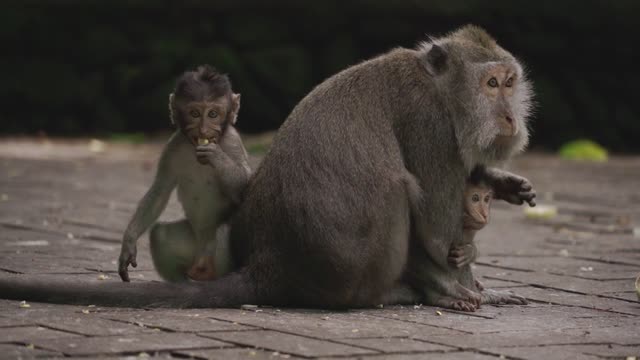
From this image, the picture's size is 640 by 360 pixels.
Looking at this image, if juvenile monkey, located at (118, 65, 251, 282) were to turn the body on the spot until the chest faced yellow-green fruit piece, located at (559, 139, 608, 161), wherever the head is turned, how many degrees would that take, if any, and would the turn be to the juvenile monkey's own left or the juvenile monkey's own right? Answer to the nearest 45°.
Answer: approximately 135° to the juvenile monkey's own left

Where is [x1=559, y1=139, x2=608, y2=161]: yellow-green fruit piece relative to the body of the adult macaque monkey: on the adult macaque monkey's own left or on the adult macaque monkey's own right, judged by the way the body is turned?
on the adult macaque monkey's own left

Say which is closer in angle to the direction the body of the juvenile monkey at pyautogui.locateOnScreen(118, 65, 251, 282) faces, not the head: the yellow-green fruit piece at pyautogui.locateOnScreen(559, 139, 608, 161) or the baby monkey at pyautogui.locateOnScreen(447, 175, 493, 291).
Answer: the baby monkey

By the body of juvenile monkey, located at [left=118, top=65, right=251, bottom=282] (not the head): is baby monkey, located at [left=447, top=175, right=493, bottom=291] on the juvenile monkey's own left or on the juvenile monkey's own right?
on the juvenile monkey's own left

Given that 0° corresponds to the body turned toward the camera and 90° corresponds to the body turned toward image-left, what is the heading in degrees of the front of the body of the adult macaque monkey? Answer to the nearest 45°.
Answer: approximately 270°

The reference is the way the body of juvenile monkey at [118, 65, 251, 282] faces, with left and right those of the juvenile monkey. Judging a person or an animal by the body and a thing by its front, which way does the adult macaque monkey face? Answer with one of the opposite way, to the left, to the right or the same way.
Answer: to the left

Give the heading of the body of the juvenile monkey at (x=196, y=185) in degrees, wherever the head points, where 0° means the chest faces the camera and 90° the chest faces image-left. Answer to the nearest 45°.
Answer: approximately 0°
